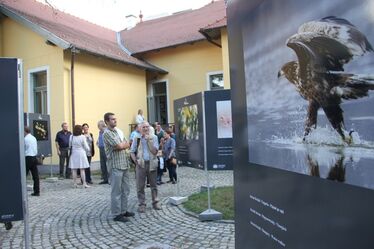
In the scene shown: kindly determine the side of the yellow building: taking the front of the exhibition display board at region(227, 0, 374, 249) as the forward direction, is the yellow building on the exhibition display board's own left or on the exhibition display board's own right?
on the exhibition display board's own right

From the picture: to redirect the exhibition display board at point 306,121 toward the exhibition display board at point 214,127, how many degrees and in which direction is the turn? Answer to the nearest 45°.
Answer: approximately 135° to its right

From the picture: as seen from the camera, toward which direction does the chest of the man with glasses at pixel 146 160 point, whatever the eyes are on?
toward the camera

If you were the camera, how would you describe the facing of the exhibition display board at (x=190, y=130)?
facing the viewer and to the left of the viewer

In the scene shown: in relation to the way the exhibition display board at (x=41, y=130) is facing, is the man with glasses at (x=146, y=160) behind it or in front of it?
in front

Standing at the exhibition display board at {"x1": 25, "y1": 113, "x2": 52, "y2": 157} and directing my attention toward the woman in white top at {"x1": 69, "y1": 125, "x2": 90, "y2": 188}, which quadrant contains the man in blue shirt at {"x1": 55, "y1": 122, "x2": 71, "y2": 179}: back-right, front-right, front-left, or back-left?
front-left

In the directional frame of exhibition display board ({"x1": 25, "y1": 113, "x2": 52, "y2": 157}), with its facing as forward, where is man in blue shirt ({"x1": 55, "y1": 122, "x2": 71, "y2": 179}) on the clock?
The man in blue shirt is roughly at 10 o'clock from the exhibition display board.

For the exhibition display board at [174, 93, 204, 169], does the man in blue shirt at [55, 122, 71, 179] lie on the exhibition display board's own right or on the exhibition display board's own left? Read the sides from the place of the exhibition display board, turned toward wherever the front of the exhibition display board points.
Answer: on the exhibition display board's own right

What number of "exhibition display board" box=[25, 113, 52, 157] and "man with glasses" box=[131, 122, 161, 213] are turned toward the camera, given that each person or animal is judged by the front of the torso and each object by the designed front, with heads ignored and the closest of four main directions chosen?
2

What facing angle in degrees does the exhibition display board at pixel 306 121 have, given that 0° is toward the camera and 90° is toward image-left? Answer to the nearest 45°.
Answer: approximately 45°

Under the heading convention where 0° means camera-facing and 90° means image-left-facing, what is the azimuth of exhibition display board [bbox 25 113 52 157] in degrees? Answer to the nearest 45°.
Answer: approximately 0°

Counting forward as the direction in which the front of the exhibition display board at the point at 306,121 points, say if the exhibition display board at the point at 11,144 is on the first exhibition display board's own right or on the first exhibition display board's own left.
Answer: on the first exhibition display board's own right

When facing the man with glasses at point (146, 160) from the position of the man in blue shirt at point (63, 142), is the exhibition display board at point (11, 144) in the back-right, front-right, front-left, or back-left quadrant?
front-right
